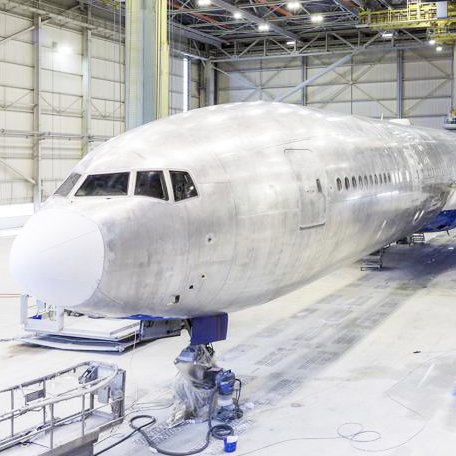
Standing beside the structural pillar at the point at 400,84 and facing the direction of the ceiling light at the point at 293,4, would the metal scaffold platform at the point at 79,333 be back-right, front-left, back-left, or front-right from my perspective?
front-left

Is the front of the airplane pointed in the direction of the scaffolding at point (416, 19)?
no

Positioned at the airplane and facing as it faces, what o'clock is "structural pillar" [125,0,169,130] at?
The structural pillar is roughly at 4 o'clock from the airplane.

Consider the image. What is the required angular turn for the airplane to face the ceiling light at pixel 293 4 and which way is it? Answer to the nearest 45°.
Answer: approximately 135° to its right

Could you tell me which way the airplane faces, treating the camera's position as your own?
facing the viewer and to the left of the viewer

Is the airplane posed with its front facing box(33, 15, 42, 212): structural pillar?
no

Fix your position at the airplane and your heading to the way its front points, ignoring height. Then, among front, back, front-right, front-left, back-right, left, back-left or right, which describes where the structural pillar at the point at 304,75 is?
back-right

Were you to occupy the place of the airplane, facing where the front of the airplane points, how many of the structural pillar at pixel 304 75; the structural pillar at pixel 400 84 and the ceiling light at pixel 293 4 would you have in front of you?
0

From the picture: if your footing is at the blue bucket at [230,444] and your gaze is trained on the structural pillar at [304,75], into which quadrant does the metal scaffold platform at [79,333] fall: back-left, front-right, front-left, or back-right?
front-left

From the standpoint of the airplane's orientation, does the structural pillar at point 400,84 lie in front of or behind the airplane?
behind
